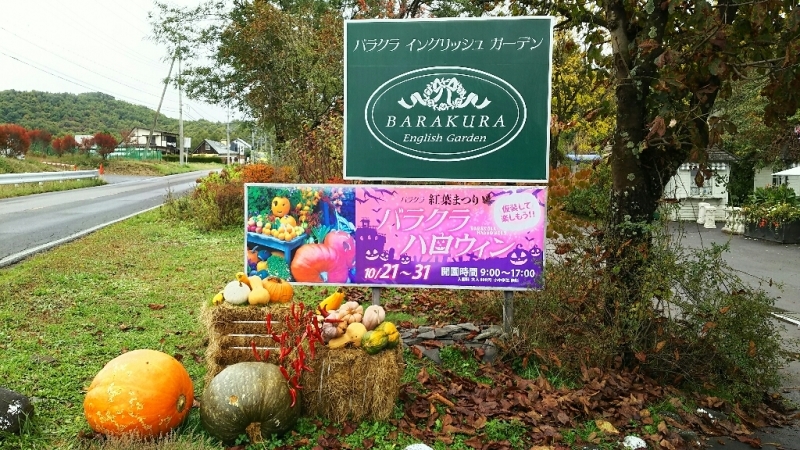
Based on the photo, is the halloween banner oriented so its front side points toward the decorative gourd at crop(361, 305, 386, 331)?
yes

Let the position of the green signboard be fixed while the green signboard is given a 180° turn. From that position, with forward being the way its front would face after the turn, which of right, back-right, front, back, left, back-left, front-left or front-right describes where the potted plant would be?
front-right

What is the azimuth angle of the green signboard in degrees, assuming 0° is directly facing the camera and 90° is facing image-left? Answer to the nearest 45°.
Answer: approximately 0°

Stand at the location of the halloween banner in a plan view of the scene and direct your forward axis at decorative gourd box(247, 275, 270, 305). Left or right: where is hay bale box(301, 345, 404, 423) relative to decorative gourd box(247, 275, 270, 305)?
left

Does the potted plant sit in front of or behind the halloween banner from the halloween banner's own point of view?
behind

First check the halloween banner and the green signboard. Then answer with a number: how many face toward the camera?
2

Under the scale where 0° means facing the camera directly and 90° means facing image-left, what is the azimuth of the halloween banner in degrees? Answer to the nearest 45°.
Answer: approximately 0°

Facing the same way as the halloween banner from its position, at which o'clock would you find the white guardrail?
The white guardrail is roughly at 5 o'clock from the halloween banner.

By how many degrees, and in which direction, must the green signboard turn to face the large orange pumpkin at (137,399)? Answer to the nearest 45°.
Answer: approximately 45° to its right

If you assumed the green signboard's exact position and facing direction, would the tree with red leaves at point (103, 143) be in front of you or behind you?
behind
